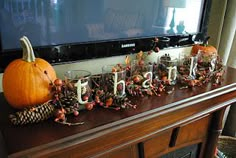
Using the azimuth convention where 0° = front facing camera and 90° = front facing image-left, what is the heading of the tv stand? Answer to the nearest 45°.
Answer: approximately 315°

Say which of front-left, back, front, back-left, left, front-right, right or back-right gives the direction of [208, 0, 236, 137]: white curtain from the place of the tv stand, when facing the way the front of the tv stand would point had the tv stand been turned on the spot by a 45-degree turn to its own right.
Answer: back-left
